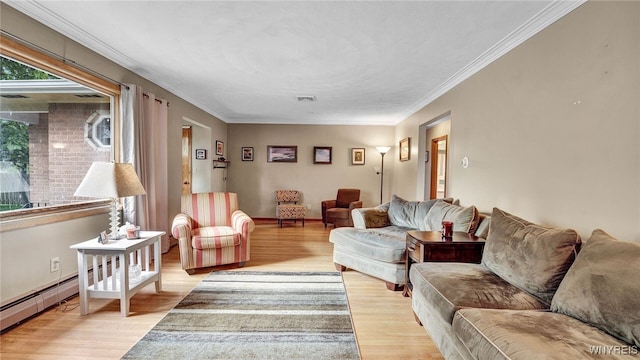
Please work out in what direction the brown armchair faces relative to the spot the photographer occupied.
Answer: facing the viewer and to the left of the viewer

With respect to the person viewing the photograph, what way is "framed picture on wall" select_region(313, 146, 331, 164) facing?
facing the viewer

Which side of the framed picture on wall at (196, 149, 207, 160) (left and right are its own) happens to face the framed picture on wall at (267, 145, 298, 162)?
left

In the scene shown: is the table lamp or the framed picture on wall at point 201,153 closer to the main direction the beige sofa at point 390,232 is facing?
the table lamp

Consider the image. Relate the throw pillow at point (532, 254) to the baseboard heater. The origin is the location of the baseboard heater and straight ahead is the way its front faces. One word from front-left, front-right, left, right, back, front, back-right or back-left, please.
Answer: front

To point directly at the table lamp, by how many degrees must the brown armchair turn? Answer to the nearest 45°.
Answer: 0° — it already faces it

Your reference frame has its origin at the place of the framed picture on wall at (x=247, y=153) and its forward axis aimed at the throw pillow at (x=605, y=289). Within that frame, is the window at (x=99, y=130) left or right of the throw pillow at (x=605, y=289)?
right

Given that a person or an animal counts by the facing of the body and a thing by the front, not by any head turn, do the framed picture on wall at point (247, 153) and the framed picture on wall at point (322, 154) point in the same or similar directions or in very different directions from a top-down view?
same or similar directions

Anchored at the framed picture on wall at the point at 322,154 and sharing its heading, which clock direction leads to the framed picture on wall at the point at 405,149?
the framed picture on wall at the point at 405,149 is roughly at 10 o'clock from the framed picture on wall at the point at 322,154.

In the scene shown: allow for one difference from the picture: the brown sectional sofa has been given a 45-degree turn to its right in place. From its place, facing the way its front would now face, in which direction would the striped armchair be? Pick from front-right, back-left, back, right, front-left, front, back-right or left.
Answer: front

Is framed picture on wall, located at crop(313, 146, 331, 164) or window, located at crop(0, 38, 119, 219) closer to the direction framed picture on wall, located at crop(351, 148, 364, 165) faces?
the window

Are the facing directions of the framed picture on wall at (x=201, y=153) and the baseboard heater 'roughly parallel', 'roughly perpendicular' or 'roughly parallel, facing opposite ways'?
roughly perpendicular

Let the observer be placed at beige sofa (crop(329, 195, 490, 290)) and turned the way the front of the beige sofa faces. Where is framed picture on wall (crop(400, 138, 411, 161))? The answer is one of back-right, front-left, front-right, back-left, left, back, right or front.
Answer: back-right

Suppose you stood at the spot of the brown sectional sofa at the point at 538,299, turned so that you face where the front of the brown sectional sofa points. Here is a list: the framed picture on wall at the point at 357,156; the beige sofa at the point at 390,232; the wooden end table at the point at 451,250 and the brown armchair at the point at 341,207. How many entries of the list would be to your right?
4

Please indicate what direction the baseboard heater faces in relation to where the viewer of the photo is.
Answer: facing the viewer and to the right of the viewer

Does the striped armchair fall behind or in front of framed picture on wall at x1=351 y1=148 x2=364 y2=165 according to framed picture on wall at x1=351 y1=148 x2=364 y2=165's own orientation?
in front

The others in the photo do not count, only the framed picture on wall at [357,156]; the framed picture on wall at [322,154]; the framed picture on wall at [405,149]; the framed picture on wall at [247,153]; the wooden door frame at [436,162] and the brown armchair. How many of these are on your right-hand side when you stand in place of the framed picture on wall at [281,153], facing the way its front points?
1

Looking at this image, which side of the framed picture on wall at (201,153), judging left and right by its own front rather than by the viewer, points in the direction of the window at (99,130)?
front

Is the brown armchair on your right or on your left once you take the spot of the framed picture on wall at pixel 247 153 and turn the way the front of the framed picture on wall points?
on your left

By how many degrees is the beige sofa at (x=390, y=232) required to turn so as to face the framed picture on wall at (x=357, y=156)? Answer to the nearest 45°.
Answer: approximately 135° to its right

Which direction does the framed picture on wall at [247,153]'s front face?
toward the camera
